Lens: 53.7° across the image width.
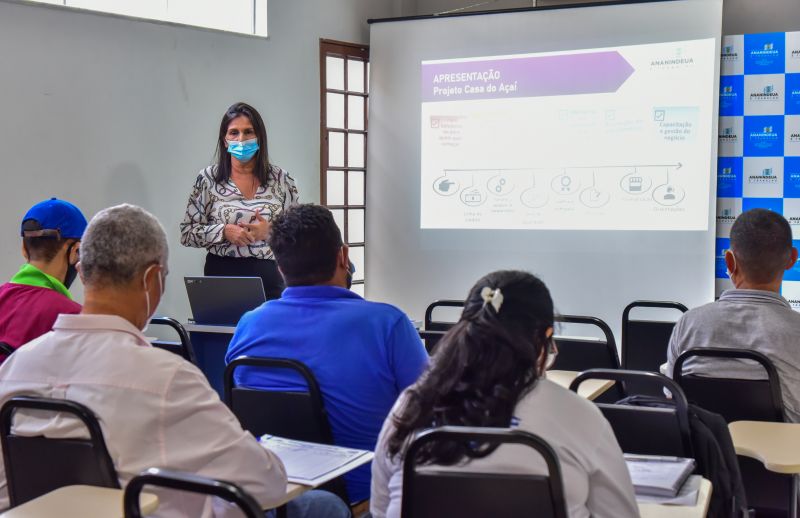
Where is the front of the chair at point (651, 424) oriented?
away from the camera

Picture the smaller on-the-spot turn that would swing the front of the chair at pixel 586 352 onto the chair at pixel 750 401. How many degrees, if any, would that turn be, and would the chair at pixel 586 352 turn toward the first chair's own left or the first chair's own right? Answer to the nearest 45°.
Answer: approximately 135° to the first chair's own right

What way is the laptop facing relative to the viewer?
away from the camera

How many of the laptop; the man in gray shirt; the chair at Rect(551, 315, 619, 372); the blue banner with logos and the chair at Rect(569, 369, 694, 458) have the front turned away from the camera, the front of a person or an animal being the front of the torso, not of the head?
4

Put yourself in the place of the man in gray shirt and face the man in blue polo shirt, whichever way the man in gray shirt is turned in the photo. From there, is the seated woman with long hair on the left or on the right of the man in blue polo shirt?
left

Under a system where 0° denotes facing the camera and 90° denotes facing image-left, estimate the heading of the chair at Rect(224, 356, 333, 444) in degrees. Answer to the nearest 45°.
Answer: approximately 225°

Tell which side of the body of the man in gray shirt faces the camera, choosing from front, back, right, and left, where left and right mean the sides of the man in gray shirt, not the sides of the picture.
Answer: back

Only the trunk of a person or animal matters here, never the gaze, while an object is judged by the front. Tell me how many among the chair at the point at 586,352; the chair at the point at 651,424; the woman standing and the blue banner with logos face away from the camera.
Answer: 2

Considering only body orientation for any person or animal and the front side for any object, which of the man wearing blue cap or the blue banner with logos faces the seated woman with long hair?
the blue banner with logos

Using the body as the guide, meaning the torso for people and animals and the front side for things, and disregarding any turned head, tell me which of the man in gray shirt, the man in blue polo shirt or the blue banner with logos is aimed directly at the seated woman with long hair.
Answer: the blue banner with logos
